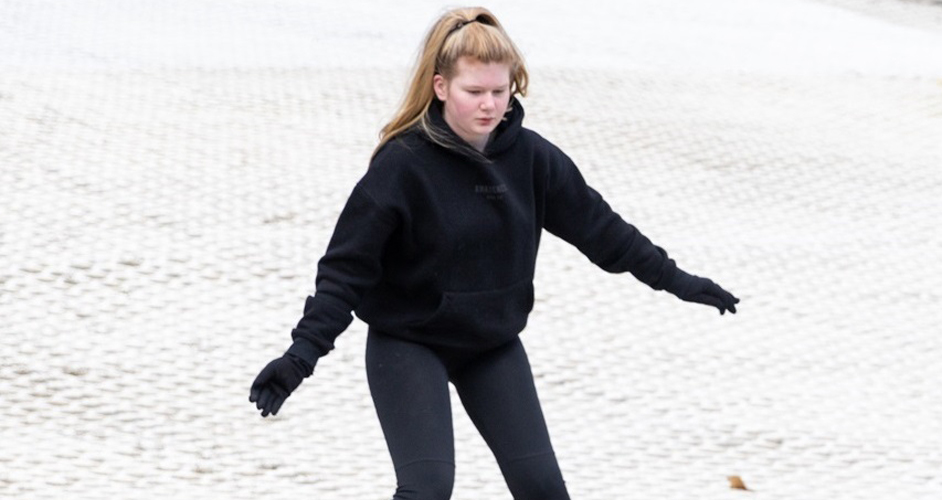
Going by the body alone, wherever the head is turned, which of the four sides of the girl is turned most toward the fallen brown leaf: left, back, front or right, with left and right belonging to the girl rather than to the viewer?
left

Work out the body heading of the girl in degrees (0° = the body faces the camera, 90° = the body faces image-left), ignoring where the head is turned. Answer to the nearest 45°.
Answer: approximately 315°
